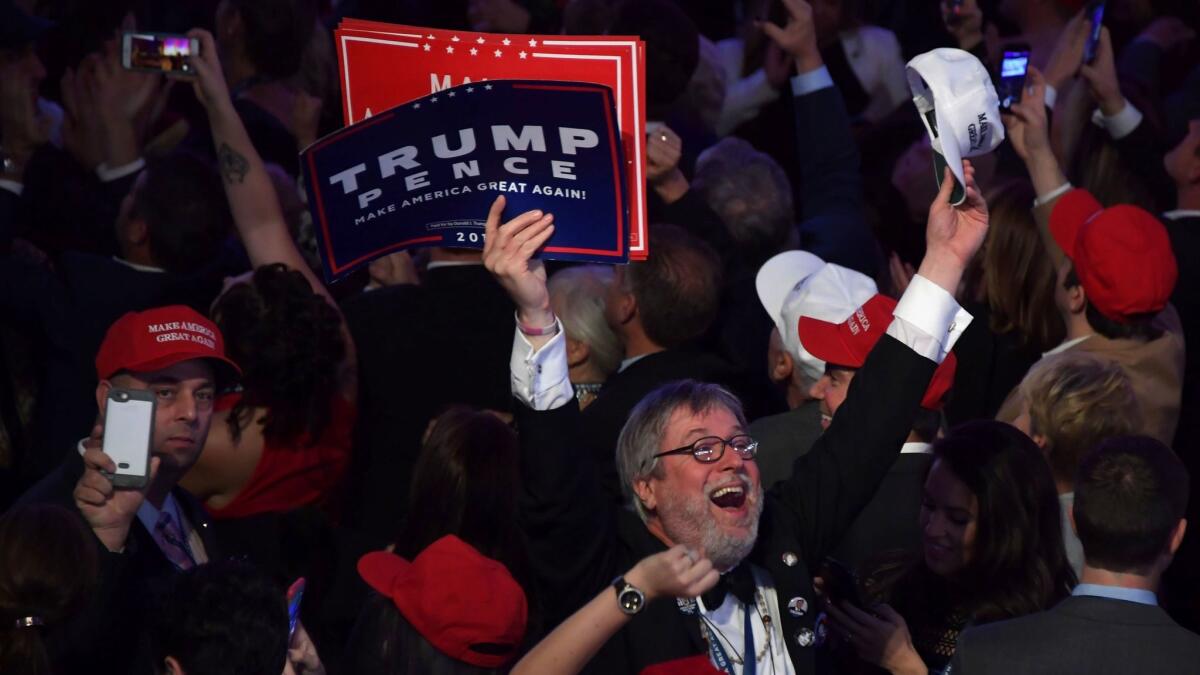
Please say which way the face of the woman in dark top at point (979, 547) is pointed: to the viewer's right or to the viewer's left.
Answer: to the viewer's left

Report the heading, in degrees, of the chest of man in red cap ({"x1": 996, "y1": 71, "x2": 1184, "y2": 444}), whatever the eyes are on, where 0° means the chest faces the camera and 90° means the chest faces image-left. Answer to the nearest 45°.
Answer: approximately 135°

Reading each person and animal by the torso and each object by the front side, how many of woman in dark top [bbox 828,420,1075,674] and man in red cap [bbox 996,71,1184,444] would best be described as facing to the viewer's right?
0

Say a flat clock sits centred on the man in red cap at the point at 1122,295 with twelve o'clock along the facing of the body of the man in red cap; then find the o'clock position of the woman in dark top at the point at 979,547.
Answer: The woman in dark top is roughly at 8 o'clock from the man in red cap.

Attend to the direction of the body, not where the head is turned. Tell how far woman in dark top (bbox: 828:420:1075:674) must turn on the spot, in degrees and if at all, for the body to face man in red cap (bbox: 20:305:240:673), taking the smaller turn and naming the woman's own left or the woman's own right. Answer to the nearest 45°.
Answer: approximately 45° to the woman's own right

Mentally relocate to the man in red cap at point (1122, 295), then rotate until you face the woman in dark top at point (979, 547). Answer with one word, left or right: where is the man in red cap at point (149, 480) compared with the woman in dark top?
right

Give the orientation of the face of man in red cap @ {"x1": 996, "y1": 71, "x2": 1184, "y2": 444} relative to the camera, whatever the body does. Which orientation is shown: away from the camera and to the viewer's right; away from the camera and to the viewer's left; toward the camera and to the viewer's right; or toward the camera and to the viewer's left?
away from the camera and to the viewer's left

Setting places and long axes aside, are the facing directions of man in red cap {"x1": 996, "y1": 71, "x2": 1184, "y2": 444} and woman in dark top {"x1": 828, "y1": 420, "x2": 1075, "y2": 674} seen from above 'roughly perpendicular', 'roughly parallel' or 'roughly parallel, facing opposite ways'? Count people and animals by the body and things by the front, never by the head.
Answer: roughly perpendicular

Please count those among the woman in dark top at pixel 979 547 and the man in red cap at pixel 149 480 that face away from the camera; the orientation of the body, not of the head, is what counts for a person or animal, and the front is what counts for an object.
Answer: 0

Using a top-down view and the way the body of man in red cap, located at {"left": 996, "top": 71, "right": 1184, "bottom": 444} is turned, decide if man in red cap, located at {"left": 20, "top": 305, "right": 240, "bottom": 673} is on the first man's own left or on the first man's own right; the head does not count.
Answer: on the first man's own left

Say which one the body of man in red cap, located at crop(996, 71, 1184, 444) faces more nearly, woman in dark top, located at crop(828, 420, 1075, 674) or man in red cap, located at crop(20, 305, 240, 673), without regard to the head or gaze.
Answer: the man in red cap
